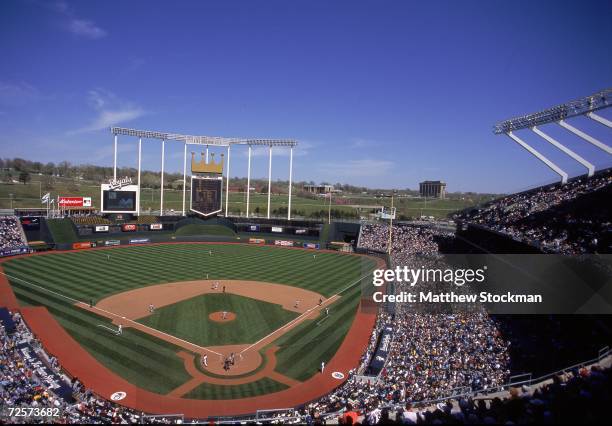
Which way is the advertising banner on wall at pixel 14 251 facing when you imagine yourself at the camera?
facing the viewer and to the right of the viewer
